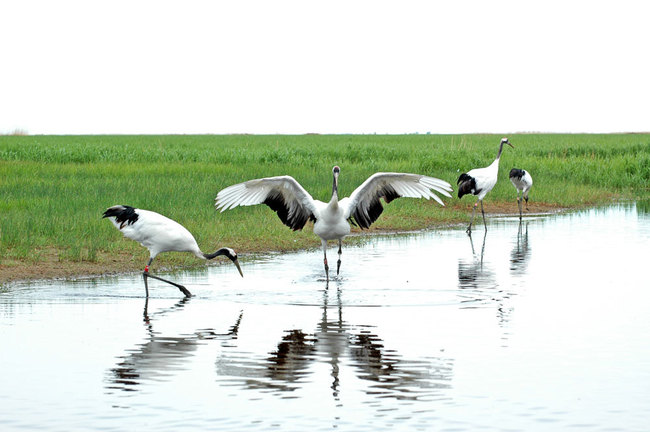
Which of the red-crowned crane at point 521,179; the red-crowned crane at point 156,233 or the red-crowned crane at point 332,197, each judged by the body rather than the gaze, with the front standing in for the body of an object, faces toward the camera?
the red-crowned crane at point 332,197

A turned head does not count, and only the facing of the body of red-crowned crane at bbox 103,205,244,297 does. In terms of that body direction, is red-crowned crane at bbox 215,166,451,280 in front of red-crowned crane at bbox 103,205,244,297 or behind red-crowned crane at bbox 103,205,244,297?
in front

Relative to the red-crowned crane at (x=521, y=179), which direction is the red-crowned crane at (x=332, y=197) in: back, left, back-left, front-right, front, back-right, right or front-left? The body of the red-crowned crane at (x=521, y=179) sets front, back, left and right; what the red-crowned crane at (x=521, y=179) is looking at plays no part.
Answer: back-right

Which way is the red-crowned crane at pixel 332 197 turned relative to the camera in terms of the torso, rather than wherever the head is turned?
toward the camera

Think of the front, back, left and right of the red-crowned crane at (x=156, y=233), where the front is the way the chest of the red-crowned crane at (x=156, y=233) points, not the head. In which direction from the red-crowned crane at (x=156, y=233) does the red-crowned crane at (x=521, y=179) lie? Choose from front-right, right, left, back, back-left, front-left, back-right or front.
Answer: front-left

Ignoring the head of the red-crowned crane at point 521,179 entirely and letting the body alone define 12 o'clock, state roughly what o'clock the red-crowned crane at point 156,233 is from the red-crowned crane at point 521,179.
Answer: the red-crowned crane at point 156,233 is roughly at 5 o'clock from the red-crowned crane at point 521,179.

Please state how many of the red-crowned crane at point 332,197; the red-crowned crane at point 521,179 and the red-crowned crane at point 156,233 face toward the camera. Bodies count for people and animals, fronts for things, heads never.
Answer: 1

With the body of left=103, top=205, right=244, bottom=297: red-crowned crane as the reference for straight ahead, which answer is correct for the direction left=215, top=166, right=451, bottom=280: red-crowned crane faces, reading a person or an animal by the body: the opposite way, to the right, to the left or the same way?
to the right

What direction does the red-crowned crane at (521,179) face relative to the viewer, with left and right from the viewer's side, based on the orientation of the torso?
facing away from the viewer and to the right of the viewer

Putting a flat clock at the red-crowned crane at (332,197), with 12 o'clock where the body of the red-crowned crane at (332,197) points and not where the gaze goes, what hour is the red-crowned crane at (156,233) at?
the red-crowned crane at (156,233) is roughly at 2 o'clock from the red-crowned crane at (332,197).

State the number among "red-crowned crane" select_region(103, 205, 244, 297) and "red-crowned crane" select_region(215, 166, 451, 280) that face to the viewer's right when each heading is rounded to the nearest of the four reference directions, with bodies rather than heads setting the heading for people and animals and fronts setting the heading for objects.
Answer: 1

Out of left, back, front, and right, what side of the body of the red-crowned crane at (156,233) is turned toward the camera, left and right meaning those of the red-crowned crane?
right

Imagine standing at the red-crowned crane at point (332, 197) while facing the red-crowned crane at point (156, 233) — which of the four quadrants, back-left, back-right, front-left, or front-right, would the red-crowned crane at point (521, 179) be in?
back-right

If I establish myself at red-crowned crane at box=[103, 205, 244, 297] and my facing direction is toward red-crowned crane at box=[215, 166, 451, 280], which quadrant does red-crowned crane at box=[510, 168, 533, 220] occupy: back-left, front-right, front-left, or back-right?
front-left

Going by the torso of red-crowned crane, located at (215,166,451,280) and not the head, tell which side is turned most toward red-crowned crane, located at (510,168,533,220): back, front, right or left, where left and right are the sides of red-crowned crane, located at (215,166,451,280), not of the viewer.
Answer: back
